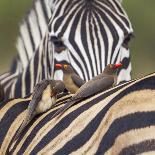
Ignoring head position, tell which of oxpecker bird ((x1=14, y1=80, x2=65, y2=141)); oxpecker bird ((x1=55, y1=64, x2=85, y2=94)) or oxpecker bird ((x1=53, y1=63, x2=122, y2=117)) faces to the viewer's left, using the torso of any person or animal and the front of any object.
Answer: oxpecker bird ((x1=55, y1=64, x2=85, y2=94))

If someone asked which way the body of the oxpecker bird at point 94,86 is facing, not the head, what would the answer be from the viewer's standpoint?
to the viewer's right

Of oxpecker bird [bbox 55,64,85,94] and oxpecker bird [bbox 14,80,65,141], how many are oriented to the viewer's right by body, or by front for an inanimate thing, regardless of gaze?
1

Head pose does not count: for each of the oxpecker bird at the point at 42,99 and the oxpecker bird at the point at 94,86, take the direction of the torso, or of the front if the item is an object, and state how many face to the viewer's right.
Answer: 2

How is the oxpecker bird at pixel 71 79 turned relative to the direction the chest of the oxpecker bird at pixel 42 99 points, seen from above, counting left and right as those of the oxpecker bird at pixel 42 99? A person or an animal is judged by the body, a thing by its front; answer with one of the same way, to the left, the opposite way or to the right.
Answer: the opposite way

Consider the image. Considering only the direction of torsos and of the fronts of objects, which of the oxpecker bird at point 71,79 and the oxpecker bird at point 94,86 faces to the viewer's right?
the oxpecker bird at point 94,86

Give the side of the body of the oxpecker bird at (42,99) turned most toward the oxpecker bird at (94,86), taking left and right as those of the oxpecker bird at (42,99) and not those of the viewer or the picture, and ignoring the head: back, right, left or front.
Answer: front

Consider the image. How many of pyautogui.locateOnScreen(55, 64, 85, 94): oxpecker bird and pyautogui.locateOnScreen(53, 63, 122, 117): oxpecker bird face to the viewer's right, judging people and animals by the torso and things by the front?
1

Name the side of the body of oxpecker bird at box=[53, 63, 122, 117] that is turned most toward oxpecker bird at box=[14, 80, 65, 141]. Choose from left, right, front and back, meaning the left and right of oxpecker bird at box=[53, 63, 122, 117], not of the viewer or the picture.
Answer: back

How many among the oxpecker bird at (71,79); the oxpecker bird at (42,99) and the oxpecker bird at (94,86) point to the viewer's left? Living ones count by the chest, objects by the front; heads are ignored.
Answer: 1

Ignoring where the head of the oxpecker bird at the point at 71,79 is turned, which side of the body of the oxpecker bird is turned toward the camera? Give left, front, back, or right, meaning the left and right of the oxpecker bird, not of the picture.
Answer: left

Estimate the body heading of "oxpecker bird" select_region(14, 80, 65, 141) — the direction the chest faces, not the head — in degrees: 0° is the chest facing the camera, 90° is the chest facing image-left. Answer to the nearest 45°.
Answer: approximately 270°

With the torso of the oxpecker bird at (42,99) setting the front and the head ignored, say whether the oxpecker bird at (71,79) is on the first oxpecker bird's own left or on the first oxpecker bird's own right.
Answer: on the first oxpecker bird's own left

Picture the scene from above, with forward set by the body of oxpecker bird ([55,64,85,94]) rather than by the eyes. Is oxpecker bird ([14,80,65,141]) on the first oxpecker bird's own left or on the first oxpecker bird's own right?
on the first oxpecker bird's own left
